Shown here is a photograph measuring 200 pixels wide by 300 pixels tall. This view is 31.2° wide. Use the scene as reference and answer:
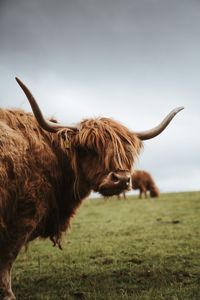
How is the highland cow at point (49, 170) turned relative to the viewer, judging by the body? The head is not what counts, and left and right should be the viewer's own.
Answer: facing to the right of the viewer

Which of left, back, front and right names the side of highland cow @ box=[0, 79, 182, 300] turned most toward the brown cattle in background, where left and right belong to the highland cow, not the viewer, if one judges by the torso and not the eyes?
left
